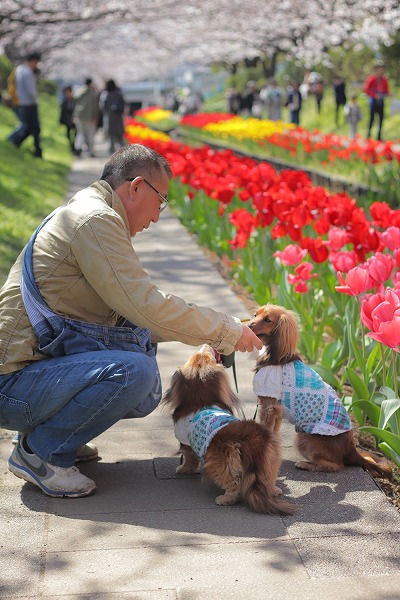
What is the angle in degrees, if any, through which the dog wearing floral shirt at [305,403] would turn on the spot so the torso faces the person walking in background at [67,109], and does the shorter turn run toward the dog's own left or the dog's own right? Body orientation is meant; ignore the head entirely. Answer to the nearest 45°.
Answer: approximately 90° to the dog's own right

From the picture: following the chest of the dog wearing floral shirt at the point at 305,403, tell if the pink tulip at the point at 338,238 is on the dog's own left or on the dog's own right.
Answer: on the dog's own right

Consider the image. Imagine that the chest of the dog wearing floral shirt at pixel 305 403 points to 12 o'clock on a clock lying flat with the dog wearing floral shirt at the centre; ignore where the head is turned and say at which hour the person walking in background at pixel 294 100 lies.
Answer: The person walking in background is roughly at 3 o'clock from the dog wearing floral shirt.

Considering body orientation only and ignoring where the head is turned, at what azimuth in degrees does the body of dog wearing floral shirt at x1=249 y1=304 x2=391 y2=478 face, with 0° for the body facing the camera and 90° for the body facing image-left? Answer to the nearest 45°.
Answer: approximately 90°

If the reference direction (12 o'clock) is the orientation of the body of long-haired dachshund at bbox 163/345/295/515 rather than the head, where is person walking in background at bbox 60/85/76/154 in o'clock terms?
The person walking in background is roughly at 1 o'clock from the long-haired dachshund.

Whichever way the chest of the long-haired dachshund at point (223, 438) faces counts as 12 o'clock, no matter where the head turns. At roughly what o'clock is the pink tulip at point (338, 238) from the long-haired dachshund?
The pink tulip is roughly at 2 o'clock from the long-haired dachshund.
